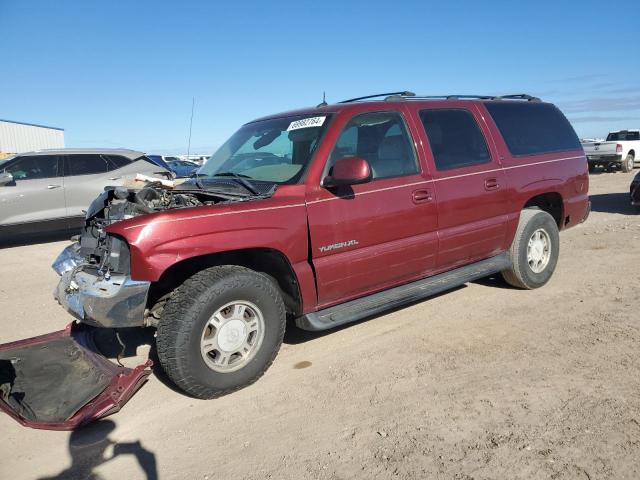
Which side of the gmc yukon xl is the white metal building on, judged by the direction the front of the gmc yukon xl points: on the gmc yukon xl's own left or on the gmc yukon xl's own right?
on the gmc yukon xl's own right

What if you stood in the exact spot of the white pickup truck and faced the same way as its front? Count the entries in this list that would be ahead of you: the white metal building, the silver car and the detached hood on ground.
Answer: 0

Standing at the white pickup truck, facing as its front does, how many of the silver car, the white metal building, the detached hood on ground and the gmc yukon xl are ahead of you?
0

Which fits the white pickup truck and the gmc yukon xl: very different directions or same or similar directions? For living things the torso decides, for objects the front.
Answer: very different directions

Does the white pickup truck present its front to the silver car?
no

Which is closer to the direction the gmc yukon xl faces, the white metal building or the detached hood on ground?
the detached hood on ground

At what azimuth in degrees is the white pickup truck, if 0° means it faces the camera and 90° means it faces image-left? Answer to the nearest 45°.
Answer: approximately 225°

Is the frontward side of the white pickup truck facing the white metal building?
no

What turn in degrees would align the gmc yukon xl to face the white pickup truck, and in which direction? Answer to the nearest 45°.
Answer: approximately 180°

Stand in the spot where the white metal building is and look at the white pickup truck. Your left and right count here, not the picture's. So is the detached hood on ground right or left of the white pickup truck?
right

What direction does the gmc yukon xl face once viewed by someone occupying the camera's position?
facing the viewer and to the left of the viewer

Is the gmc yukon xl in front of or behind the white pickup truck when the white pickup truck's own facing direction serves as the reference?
behind

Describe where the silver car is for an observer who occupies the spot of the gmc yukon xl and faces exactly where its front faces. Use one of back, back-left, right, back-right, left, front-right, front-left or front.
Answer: right
